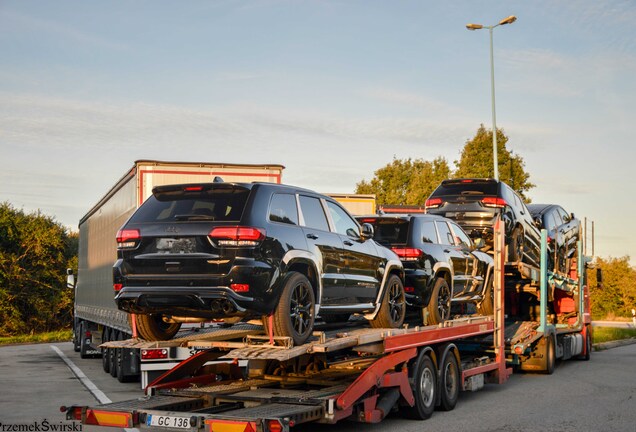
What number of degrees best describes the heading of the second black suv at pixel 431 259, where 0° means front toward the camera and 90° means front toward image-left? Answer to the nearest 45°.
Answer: approximately 225°

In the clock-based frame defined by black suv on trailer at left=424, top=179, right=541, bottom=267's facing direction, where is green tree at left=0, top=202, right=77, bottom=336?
The green tree is roughly at 9 o'clock from the black suv on trailer.

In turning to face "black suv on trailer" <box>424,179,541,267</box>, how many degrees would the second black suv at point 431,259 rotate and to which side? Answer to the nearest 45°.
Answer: approximately 45° to its left

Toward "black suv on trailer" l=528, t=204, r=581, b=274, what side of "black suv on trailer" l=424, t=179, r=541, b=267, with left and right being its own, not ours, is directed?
front

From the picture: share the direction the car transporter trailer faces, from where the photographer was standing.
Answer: facing away from the viewer and to the right of the viewer

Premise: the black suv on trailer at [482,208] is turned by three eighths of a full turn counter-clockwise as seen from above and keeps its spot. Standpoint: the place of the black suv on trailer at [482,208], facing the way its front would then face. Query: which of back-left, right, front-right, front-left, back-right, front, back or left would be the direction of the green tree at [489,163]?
right

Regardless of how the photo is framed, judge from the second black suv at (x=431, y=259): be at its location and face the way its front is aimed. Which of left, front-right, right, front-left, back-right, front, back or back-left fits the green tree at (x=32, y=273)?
left

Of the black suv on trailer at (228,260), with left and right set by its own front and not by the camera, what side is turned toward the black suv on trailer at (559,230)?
front

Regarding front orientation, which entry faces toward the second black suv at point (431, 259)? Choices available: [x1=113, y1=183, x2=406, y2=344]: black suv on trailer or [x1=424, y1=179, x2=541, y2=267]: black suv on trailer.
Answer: [x1=113, y1=183, x2=406, y2=344]: black suv on trailer

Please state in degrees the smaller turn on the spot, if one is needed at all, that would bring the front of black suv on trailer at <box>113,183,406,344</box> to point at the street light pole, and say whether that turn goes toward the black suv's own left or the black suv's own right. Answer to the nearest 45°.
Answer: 0° — it already faces it

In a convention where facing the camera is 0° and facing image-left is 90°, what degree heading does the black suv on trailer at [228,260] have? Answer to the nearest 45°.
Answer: approximately 225°

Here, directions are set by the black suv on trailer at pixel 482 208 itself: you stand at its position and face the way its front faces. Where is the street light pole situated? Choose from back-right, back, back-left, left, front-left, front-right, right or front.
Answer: front-left

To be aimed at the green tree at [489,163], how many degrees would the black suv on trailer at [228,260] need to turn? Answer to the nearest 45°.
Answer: approximately 45° to its left

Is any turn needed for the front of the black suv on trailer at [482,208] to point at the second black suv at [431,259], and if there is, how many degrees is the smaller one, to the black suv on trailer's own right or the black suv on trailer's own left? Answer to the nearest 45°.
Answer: approximately 135° to the black suv on trailer's own right
